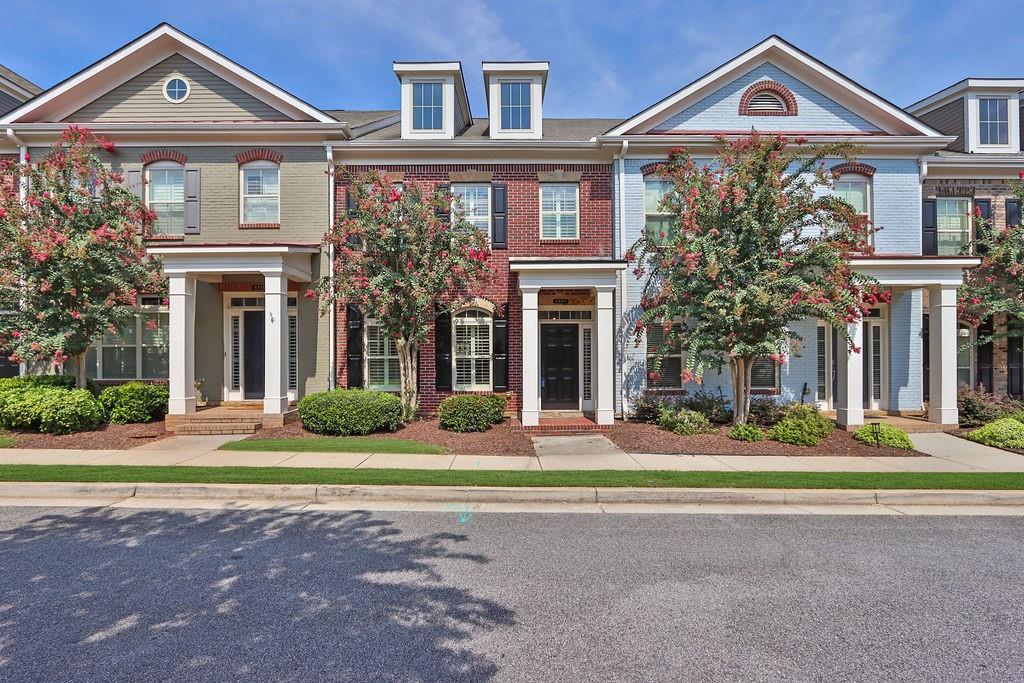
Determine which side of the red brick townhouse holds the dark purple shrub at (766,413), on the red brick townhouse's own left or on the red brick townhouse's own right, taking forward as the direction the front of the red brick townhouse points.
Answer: on the red brick townhouse's own left

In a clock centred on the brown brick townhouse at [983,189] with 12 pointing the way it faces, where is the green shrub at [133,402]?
The green shrub is roughly at 3 o'clock from the brown brick townhouse.

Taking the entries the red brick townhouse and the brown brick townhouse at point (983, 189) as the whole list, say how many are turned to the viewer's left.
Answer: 0

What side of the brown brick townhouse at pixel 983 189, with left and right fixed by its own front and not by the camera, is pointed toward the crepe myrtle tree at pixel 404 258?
right

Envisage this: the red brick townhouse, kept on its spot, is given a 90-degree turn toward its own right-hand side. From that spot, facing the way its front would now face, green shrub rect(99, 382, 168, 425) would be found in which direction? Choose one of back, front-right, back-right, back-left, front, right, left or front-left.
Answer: front

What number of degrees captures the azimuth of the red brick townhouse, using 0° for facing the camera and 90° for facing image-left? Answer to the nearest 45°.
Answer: approximately 0°

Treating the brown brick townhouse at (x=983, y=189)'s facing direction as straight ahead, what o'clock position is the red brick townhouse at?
The red brick townhouse is roughly at 3 o'clock from the brown brick townhouse.

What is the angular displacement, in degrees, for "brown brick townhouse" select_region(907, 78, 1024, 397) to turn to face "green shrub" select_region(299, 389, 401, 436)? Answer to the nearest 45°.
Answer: approximately 90° to its right

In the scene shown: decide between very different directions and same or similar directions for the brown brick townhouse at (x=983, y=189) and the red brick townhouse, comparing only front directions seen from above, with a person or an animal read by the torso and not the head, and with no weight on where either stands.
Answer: same or similar directions

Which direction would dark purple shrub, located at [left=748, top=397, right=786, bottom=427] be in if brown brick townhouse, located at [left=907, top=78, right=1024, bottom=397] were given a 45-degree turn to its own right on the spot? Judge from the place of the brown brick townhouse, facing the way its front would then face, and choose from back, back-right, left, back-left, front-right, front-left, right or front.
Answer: front-right

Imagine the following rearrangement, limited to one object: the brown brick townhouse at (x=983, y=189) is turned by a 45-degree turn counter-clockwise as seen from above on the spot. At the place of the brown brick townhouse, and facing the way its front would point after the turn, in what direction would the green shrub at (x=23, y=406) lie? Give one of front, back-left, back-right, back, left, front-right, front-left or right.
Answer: back-right

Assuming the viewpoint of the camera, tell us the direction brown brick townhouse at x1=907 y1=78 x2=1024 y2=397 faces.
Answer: facing the viewer and to the right of the viewer
